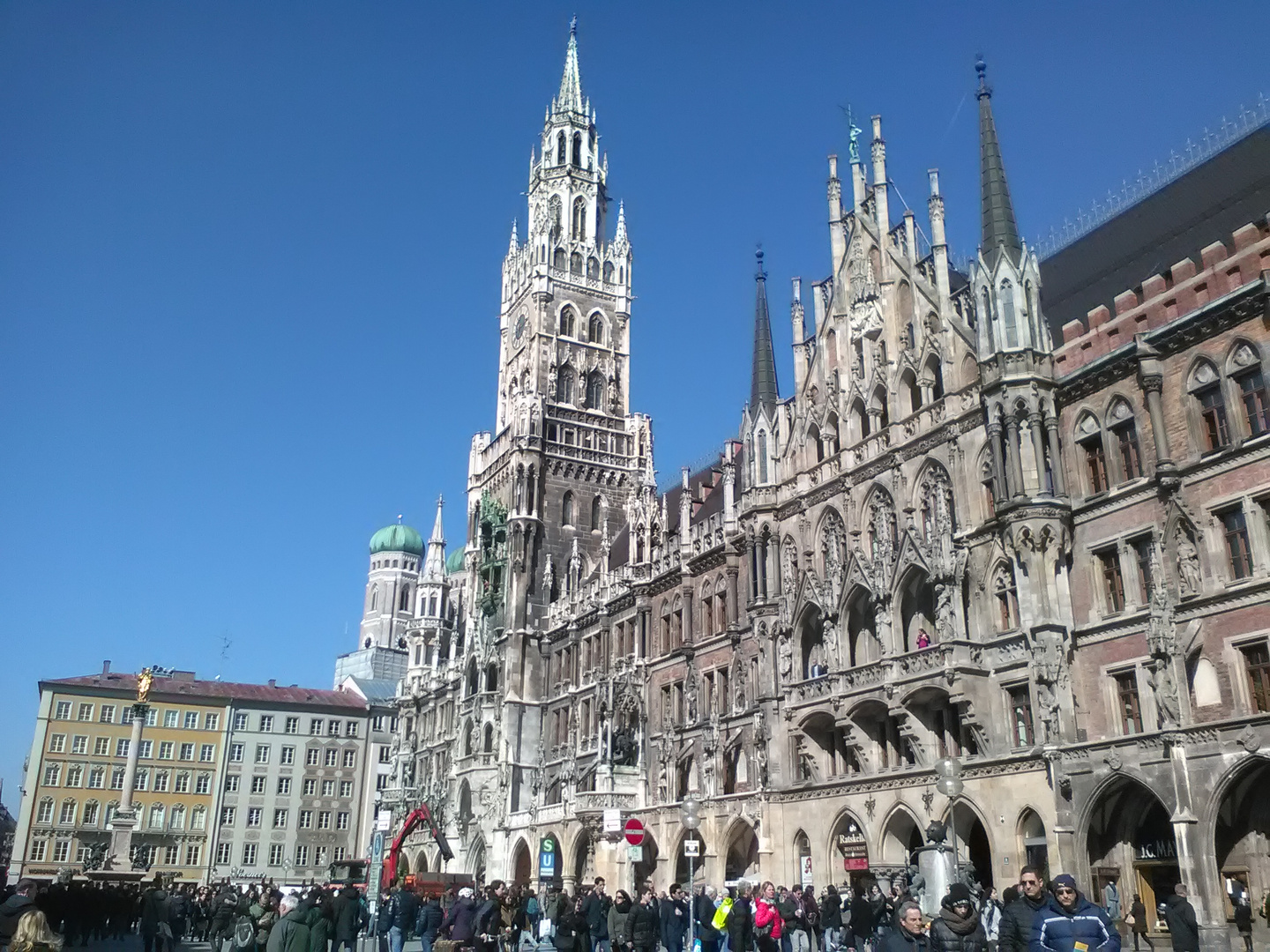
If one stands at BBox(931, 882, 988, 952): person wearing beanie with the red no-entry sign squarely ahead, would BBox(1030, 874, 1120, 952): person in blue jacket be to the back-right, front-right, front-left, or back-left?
back-right

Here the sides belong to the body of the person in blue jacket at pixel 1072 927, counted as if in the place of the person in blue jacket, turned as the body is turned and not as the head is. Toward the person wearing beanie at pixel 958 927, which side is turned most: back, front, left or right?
right

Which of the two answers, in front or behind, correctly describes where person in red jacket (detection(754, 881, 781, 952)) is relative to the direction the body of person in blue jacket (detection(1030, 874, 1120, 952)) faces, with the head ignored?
behind

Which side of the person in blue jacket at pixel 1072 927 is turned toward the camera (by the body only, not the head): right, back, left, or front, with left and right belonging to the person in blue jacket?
front

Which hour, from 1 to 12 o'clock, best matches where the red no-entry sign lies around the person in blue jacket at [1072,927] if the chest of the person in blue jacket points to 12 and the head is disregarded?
The red no-entry sign is roughly at 5 o'clock from the person in blue jacket.

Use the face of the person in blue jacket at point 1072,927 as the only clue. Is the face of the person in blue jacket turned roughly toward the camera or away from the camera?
toward the camera
